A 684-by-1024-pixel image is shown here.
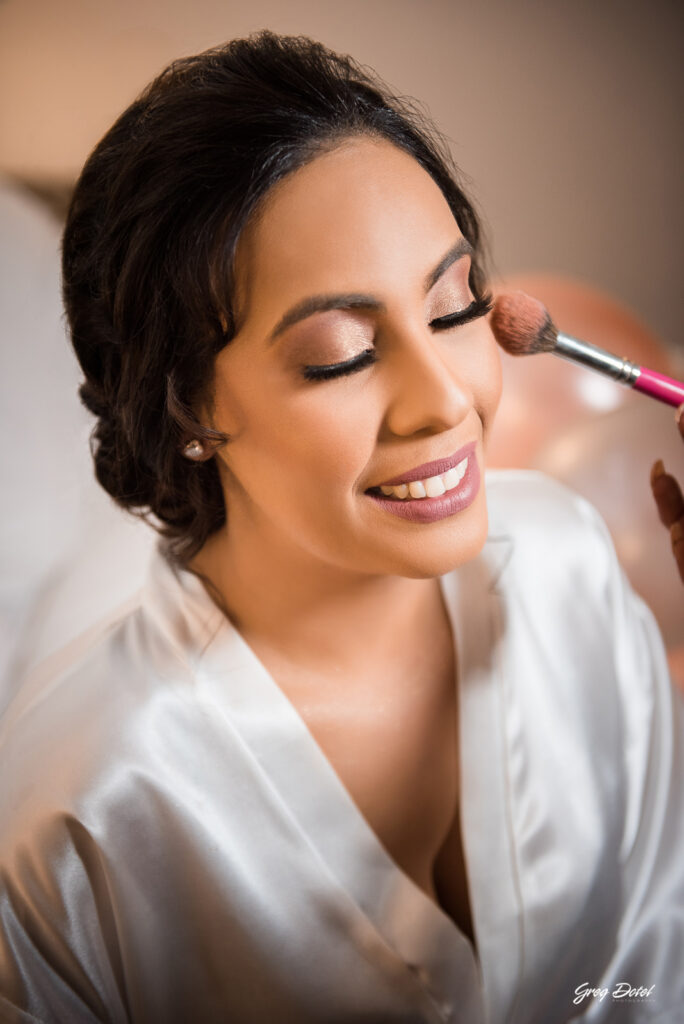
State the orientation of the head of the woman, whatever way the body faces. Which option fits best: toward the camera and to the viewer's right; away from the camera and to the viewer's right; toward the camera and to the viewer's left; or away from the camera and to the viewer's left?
toward the camera and to the viewer's right

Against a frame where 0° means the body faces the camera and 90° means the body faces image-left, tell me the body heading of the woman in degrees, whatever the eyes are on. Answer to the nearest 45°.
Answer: approximately 315°
